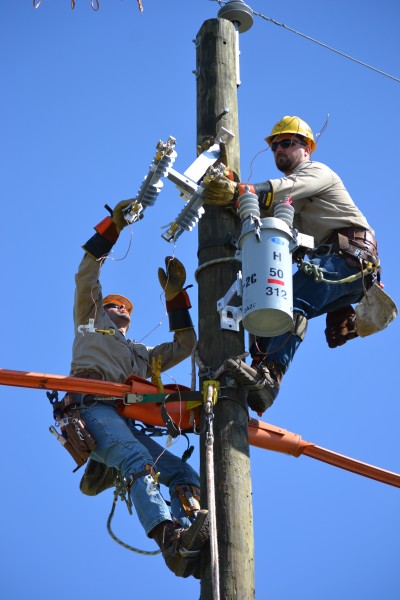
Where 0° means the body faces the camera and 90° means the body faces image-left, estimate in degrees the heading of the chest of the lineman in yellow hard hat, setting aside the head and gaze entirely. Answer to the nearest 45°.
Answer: approximately 90°

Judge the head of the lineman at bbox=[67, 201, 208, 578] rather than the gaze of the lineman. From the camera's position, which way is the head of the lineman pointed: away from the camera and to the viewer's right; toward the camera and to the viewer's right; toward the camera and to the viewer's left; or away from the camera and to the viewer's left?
toward the camera and to the viewer's right

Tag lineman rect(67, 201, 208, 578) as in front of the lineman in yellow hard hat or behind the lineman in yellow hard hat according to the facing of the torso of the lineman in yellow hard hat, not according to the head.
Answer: in front
